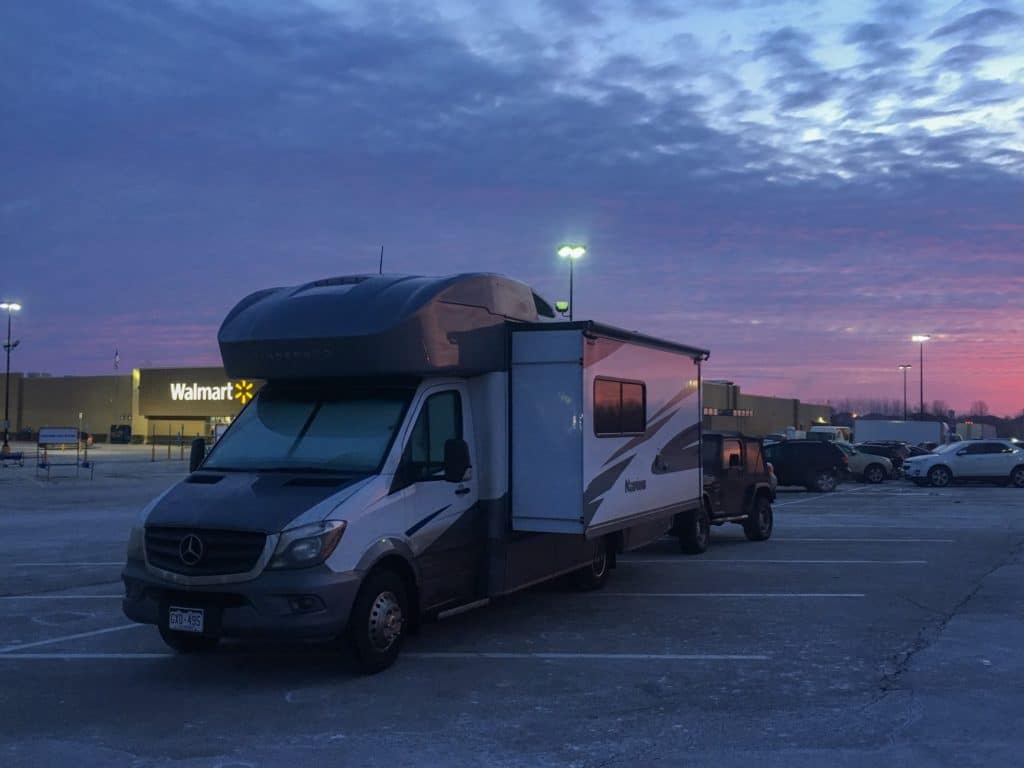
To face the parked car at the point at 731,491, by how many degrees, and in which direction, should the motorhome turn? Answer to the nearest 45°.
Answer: approximately 180°

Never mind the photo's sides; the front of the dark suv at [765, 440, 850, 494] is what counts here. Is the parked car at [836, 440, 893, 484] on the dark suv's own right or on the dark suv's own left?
on the dark suv's own right

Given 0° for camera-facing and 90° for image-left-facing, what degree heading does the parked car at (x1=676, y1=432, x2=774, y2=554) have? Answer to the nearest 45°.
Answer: approximately 45°

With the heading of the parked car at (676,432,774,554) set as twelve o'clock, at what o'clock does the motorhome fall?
The motorhome is roughly at 11 o'clock from the parked car.

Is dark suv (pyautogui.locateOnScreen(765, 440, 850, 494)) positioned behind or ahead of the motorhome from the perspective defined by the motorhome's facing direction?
behind

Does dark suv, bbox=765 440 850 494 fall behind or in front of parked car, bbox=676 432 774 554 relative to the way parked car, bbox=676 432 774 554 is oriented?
behind

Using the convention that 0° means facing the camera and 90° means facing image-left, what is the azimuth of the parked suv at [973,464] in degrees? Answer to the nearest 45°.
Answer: approximately 90°
